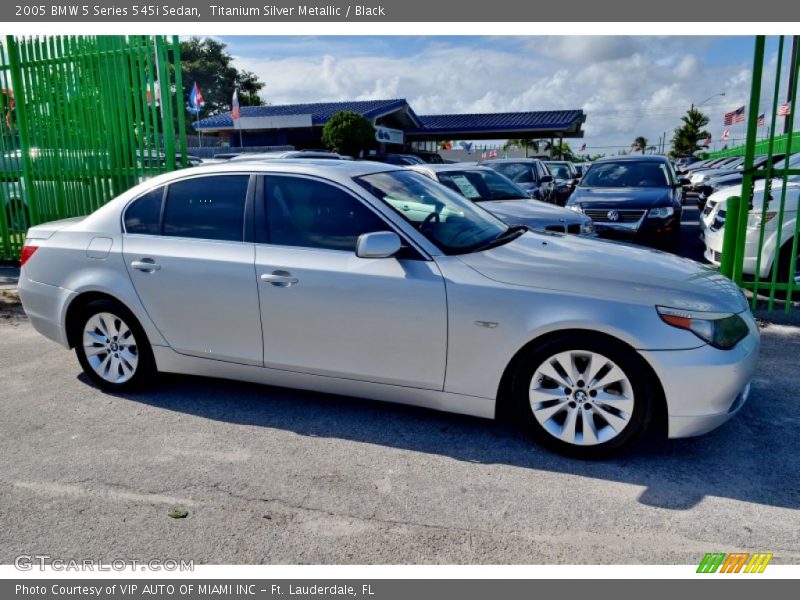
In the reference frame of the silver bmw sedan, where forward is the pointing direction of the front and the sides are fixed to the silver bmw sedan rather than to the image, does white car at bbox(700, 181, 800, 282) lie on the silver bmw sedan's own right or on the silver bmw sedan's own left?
on the silver bmw sedan's own left

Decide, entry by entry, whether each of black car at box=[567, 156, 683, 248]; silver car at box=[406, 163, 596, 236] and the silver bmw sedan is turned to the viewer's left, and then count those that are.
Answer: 0

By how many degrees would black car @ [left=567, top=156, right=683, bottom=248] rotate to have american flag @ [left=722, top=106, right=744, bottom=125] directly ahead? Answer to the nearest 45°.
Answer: approximately 180°

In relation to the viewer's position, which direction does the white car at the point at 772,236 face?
facing the viewer and to the left of the viewer

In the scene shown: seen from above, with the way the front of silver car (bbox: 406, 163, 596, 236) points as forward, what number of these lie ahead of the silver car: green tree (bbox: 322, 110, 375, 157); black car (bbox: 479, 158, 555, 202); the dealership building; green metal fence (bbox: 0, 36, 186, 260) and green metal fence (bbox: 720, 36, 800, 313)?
1

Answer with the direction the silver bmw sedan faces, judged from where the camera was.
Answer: facing the viewer and to the right of the viewer

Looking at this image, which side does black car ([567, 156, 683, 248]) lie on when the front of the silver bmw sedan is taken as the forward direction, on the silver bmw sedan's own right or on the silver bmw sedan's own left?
on the silver bmw sedan's own left

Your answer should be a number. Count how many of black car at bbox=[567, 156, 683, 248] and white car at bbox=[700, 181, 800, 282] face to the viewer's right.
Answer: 0

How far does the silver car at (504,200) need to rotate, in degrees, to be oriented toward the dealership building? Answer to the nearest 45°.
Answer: approximately 135° to its left

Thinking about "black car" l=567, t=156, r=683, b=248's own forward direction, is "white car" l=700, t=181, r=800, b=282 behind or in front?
in front

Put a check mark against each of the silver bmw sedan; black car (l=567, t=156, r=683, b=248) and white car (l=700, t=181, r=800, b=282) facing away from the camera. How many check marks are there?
0

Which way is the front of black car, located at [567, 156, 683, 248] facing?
toward the camera

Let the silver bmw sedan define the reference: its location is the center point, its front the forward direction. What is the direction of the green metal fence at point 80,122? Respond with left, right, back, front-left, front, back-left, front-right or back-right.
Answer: back

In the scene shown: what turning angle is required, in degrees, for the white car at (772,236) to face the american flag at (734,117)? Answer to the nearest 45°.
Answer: approximately 135° to its right
